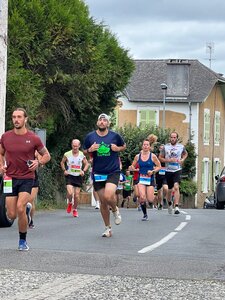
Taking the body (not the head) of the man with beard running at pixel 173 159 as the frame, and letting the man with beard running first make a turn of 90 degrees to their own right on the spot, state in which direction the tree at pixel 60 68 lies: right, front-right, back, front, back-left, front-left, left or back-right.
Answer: front-right

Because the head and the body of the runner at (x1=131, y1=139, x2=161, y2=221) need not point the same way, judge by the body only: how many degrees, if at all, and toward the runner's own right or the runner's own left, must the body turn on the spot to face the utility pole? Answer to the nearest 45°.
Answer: approximately 90° to the runner's own right

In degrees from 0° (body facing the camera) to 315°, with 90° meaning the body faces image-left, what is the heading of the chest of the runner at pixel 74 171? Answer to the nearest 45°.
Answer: approximately 0°

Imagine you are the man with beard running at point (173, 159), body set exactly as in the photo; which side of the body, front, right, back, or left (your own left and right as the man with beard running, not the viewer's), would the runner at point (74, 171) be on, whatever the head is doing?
right
